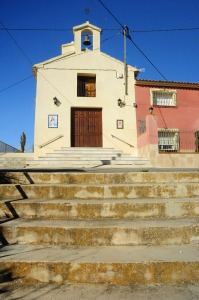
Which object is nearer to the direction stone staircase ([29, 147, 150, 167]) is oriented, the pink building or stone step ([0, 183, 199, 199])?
the stone step

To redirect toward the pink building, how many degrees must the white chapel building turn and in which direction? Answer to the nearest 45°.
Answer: approximately 90° to its left

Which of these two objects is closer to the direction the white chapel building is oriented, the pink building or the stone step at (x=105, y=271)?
the stone step

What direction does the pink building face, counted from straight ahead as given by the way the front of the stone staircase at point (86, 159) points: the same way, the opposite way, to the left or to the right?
the same way

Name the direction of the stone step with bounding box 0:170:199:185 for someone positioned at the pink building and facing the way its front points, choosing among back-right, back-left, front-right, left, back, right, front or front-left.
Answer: front

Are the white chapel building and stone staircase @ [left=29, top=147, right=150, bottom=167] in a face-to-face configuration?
no

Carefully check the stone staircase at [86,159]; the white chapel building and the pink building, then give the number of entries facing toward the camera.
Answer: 3

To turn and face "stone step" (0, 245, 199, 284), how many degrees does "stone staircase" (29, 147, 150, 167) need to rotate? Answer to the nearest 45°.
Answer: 0° — it already faces it

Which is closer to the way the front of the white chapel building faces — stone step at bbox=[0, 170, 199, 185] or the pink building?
the stone step

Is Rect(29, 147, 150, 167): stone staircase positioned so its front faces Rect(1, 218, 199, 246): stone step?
yes

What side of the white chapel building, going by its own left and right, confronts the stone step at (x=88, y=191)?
front

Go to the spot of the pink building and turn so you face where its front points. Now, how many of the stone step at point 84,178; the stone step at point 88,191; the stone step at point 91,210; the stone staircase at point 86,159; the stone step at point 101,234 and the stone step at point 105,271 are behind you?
0

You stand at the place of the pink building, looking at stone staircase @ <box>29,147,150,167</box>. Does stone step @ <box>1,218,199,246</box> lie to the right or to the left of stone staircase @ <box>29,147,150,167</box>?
left

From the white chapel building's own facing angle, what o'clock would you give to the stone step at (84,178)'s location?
The stone step is roughly at 12 o'clock from the white chapel building.

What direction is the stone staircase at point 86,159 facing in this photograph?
toward the camera

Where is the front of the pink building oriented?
toward the camera

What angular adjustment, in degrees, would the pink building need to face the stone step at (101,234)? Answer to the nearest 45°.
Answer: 0° — it already faces it

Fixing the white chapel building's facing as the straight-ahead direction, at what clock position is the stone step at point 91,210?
The stone step is roughly at 12 o'clock from the white chapel building.

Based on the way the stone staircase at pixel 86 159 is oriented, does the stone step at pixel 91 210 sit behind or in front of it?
in front

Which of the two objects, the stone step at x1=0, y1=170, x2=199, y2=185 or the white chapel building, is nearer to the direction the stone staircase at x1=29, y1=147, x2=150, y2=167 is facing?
the stone step

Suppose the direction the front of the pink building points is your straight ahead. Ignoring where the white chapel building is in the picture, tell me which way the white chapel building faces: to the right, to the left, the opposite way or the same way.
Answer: the same way

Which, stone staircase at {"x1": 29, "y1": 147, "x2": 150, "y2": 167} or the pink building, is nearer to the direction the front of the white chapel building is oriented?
the stone staircase
